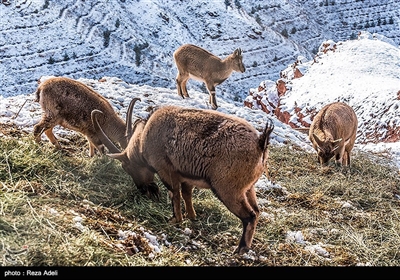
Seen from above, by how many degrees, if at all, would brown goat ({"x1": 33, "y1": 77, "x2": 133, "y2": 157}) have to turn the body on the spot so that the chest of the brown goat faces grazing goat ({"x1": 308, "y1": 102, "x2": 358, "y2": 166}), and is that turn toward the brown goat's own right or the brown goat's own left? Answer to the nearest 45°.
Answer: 0° — it already faces it

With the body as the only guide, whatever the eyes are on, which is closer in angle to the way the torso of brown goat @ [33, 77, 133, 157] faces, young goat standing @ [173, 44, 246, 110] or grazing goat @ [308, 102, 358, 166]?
the grazing goat

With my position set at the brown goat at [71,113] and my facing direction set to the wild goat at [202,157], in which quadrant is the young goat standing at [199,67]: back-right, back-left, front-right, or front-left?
back-left

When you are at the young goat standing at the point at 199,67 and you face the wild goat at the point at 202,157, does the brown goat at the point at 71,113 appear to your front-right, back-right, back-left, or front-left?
front-right

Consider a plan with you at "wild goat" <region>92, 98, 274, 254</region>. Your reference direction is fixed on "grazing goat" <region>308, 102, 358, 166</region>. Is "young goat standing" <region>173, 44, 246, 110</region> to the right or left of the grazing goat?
left

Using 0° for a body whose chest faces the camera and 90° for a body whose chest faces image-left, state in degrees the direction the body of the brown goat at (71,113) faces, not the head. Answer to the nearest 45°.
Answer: approximately 270°

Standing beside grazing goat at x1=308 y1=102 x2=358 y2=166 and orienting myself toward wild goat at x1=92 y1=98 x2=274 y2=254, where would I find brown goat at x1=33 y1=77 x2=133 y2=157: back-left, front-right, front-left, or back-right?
front-right

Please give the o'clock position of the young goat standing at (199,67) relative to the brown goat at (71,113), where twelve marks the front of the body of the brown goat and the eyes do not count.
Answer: The young goat standing is roughly at 10 o'clock from the brown goat.

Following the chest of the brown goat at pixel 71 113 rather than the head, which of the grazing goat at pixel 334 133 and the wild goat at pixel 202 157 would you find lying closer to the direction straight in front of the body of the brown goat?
the grazing goat

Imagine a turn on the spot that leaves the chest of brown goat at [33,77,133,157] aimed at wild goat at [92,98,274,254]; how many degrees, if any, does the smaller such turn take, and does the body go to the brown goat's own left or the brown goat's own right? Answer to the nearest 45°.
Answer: approximately 45° to the brown goat's own right
